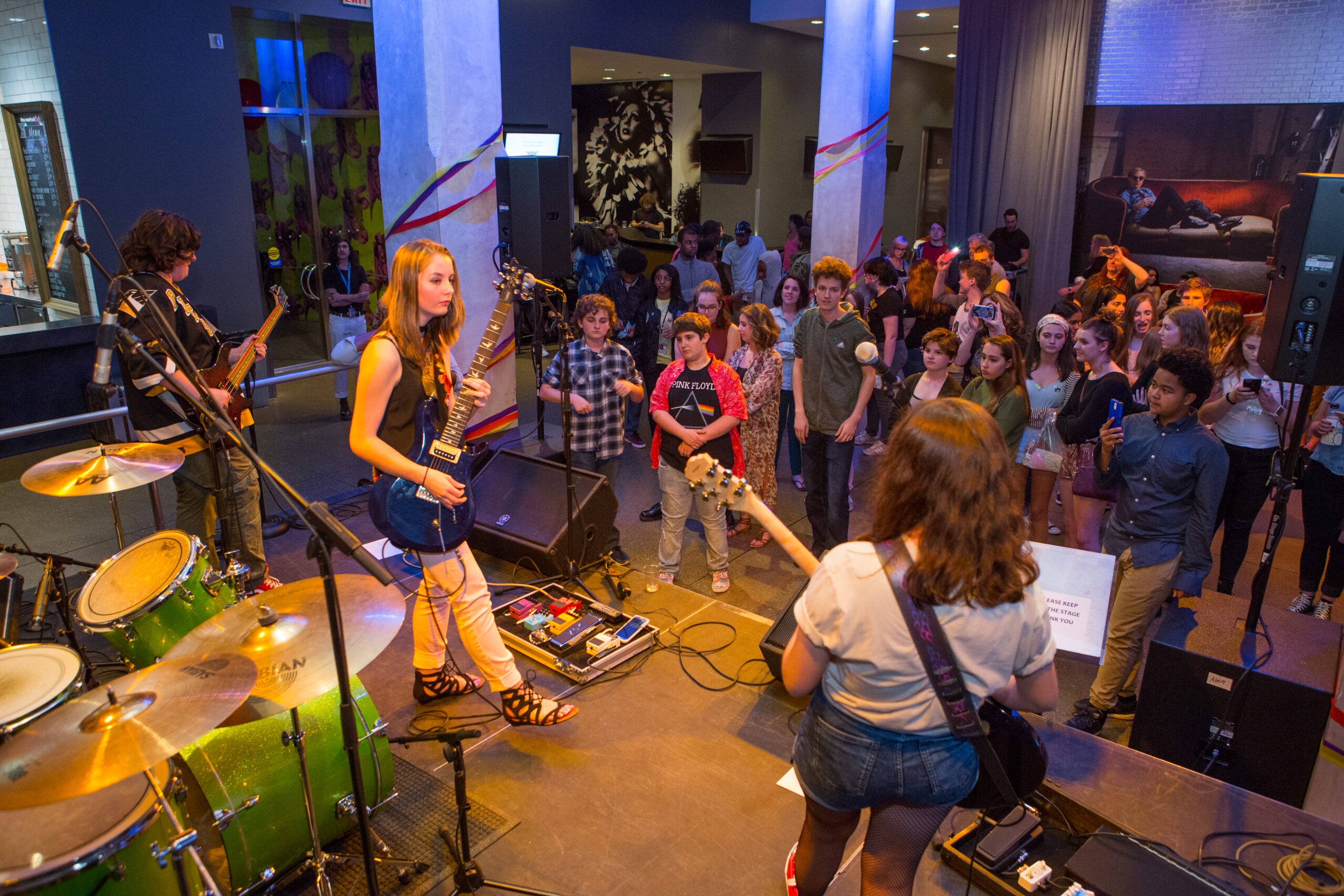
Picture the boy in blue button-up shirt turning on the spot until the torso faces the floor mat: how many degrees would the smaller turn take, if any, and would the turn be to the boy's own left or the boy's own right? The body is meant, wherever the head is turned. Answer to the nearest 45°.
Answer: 0° — they already face it

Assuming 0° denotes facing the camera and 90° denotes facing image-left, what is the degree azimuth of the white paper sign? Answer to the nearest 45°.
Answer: approximately 0°

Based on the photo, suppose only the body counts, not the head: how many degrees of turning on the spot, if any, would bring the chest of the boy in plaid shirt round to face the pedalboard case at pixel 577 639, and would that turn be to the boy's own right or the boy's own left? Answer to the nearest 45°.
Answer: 0° — they already face it

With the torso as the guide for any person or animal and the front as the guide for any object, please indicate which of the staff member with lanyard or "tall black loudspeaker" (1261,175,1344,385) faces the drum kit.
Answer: the staff member with lanyard

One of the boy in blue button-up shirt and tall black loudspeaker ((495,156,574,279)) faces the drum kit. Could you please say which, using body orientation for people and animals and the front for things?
the boy in blue button-up shirt

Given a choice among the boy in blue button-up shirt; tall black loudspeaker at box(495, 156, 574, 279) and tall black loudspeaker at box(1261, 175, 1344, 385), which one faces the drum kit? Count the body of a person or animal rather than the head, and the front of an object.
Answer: the boy in blue button-up shirt

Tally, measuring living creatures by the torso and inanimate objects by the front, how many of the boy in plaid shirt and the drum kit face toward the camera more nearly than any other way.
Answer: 1

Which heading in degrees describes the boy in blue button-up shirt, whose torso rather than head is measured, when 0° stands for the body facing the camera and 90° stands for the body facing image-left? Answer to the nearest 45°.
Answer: approximately 45°

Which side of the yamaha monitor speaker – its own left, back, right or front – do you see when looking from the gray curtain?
back
